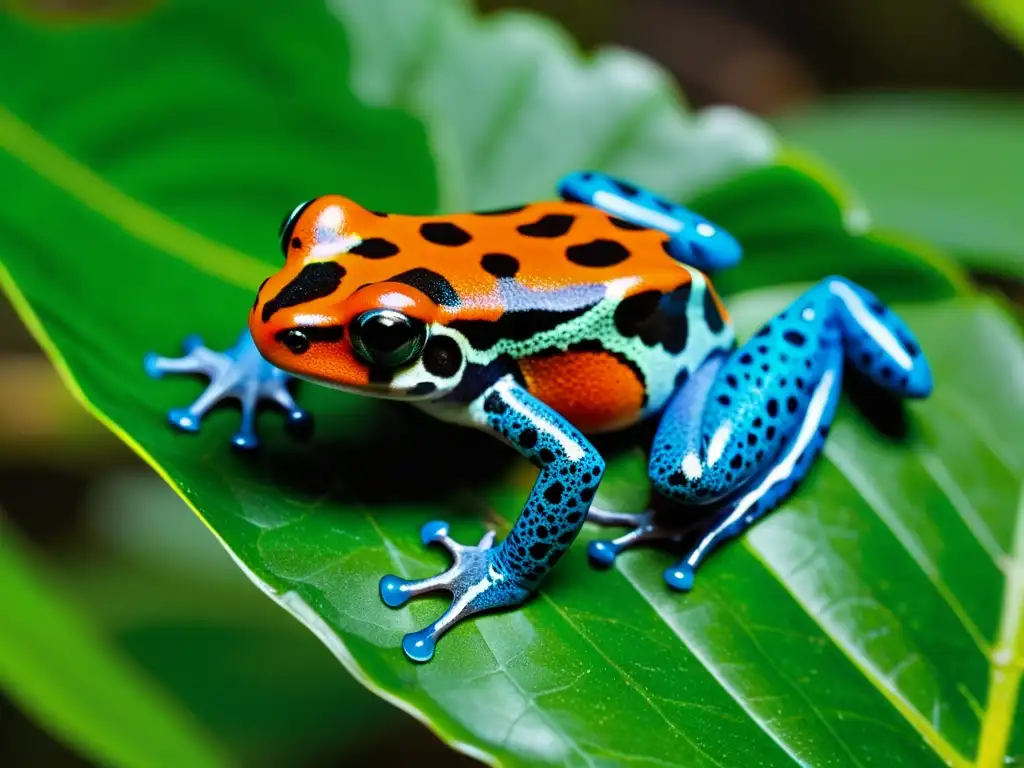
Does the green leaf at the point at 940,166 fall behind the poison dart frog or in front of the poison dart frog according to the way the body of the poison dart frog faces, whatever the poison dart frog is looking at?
behind

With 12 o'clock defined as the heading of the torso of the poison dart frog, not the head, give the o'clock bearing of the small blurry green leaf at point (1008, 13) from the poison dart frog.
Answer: The small blurry green leaf is roughly at 5 o'clock from the poison dart frog.

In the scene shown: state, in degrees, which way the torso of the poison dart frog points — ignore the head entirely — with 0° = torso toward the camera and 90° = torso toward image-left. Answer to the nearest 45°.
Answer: approximately 45°

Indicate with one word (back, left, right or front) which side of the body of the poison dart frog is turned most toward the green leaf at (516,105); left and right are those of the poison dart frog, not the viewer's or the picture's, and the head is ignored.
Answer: right
